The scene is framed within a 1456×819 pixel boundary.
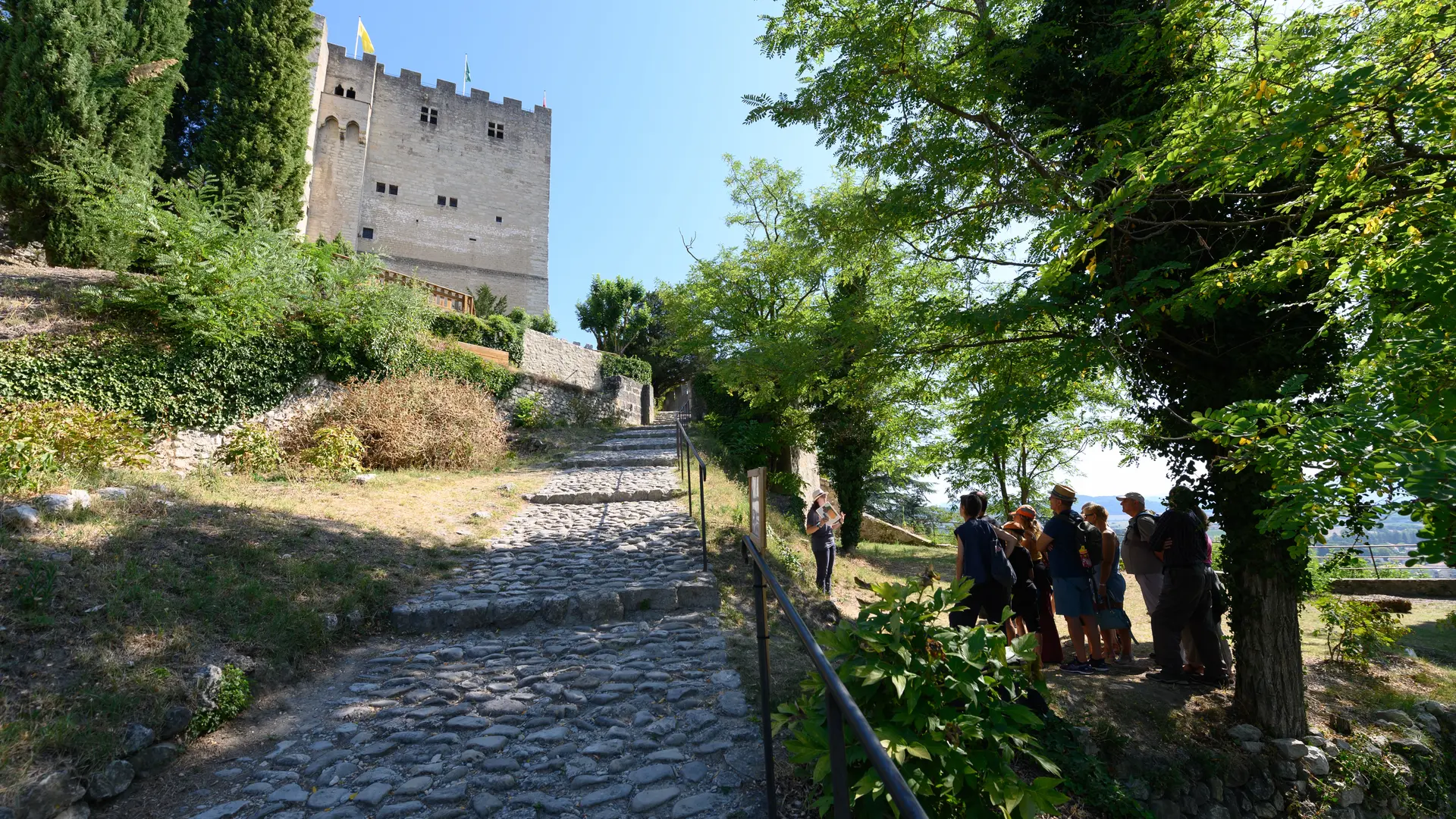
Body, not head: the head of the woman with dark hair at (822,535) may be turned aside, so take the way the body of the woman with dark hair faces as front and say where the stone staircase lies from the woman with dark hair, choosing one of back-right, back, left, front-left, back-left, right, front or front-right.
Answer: right

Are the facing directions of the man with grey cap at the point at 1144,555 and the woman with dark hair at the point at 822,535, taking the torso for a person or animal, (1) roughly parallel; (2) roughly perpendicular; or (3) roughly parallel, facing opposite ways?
roughly parallel, facing opposite ways

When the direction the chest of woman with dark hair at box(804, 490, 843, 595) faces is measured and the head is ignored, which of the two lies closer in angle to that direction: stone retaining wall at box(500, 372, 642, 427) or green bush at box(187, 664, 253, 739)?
the green bush

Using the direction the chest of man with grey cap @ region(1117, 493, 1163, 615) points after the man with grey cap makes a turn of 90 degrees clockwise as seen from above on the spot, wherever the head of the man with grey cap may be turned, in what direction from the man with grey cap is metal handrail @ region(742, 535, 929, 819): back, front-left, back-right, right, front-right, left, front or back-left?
back

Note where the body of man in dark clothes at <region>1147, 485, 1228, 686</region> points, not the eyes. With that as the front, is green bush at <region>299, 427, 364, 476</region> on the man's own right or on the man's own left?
on the man's own left

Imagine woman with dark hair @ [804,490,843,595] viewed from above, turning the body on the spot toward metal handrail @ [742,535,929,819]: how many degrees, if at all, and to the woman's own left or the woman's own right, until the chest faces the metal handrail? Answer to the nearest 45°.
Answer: approximately 45° to the woman's own right

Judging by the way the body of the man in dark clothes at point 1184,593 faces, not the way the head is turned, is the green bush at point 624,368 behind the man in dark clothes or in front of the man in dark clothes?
in front

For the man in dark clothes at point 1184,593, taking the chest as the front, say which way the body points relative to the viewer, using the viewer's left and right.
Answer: facing away from the viewer and to the left of the viewer

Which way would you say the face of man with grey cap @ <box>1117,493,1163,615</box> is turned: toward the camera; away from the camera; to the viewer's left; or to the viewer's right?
to the viewer's left

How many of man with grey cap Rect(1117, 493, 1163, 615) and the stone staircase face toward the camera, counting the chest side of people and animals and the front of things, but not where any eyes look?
1

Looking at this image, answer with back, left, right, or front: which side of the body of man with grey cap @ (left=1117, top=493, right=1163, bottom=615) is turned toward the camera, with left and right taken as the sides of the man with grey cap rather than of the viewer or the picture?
left

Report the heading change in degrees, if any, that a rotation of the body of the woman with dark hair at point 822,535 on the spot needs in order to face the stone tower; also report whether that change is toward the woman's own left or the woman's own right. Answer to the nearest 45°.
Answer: approximately 180°

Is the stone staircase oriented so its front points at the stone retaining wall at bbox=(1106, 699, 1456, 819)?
no

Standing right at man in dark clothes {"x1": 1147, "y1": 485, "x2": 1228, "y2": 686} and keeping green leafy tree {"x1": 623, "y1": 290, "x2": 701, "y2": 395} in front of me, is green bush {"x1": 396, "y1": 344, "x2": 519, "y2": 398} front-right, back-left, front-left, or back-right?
front-left

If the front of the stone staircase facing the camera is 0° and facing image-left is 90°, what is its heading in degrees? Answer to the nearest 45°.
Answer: approximately 0°
